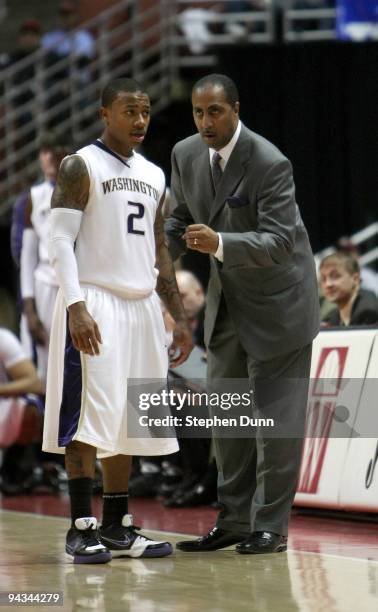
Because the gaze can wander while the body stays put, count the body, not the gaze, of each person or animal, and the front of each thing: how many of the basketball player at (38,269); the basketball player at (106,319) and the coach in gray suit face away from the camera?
0

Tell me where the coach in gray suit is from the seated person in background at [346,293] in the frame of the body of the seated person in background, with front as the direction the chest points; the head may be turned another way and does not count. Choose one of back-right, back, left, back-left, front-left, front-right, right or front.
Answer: front-left

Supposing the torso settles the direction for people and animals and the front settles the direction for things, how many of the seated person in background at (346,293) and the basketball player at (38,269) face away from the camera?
0

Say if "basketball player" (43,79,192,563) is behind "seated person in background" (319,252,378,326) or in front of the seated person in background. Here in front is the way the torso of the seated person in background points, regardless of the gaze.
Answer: in front

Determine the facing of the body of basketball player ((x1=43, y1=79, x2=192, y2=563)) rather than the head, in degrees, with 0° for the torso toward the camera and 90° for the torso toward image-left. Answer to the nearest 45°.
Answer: approximately 315°

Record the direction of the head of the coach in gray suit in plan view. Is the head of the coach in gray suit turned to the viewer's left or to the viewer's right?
to the viewer's left

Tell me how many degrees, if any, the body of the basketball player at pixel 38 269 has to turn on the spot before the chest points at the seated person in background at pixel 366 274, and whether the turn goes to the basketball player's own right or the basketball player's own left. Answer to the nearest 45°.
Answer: approximately 90° to the basketball player's own left

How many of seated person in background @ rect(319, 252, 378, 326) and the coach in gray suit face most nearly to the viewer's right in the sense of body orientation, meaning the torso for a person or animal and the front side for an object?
0

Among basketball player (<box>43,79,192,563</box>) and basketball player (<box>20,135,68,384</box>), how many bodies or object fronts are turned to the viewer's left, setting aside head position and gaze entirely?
0

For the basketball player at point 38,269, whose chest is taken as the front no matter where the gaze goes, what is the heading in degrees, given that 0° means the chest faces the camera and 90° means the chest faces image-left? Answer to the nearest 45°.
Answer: approximately 315°

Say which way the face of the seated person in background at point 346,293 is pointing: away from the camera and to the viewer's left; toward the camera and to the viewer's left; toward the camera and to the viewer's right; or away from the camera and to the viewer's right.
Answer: toward the camera and to the viewer's left

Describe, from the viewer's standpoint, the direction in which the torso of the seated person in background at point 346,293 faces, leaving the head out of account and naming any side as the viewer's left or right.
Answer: facing the viewer and to the left of the viewer
